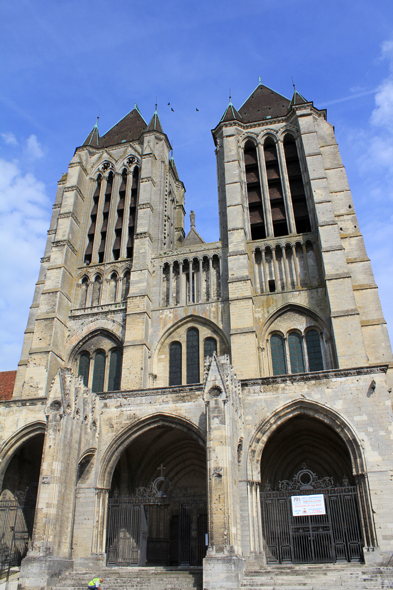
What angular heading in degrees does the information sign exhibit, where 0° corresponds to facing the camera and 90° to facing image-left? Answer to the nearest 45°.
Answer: approximately 0°

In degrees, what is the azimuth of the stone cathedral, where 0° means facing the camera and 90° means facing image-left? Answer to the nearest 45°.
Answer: approximately 0°
